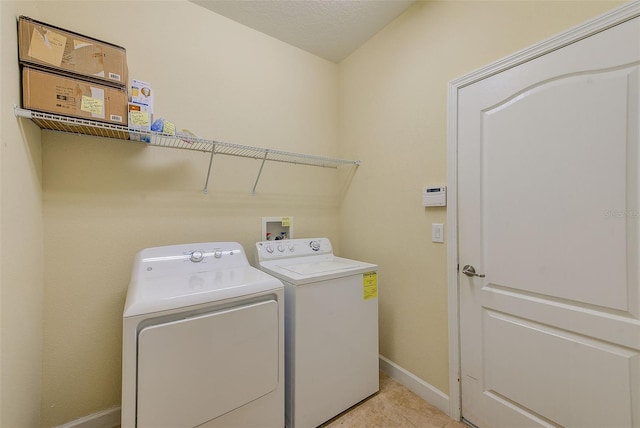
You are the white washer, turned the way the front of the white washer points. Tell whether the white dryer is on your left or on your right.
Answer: on your right

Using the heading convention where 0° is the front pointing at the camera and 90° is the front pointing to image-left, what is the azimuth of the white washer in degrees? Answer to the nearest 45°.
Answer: approximately 315°

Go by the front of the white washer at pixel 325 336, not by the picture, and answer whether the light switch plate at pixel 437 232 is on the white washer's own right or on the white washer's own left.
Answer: on the white washer's own left
